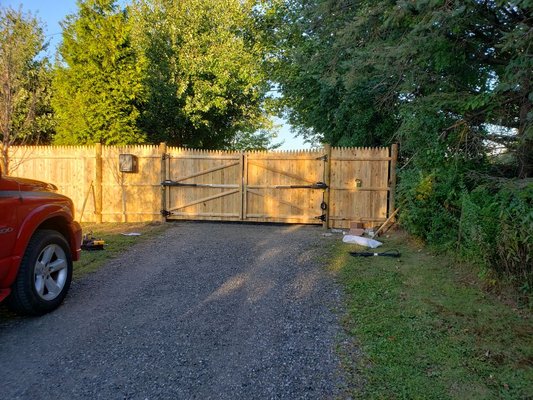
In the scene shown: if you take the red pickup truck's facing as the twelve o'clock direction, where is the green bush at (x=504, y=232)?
The green bush is roughly at 2 o'clock from the red pickup truck.

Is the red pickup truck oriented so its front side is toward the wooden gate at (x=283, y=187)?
yes

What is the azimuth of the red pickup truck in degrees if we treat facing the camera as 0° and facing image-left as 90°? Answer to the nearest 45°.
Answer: approximately 225°

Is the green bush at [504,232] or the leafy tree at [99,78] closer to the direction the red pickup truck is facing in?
the leafy tree

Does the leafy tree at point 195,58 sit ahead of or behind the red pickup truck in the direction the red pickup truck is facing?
ahead

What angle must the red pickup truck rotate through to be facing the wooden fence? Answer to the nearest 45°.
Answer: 0° — it already faces it

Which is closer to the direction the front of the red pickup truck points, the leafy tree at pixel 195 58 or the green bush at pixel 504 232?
the leafy tree

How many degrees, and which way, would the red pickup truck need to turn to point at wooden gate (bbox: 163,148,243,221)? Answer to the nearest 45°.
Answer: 0° — it already faces it
